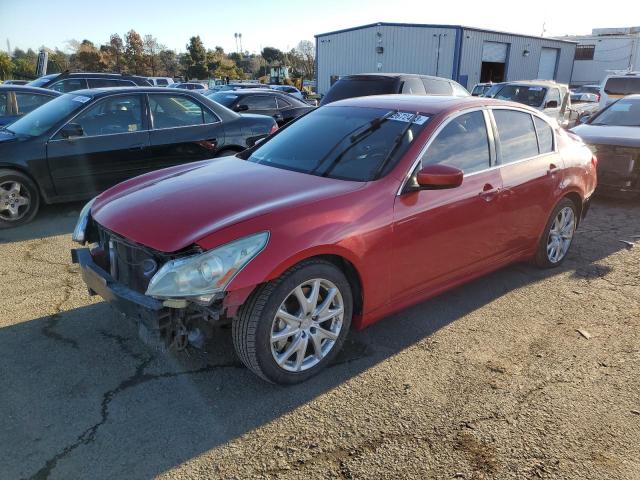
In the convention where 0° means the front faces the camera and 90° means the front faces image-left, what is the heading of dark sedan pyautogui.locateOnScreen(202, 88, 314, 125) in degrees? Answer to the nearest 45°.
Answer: approximately 45°

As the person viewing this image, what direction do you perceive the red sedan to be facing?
facing the viewer and to the left of the viewer

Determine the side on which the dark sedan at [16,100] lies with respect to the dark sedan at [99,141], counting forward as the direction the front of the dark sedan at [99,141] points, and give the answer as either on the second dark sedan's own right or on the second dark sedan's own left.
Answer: on the second dark sedan's own right

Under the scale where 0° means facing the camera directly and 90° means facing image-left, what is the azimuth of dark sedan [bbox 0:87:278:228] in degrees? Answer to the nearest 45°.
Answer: approximately 45°

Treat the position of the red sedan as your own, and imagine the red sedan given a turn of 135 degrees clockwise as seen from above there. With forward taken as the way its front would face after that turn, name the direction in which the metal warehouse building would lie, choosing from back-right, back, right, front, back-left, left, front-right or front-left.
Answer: front

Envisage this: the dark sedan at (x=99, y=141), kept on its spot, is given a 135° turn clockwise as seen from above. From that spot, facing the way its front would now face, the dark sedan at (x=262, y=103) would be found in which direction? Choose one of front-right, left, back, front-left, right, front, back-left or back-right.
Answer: front-right

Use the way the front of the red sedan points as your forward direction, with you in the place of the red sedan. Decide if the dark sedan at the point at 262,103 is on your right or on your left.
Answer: on your right

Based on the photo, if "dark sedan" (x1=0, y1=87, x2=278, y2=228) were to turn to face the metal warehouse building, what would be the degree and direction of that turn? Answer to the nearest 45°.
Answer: approximately 180°

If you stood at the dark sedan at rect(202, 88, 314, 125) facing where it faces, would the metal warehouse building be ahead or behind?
behind

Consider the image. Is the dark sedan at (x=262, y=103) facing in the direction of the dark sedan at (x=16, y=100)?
yes

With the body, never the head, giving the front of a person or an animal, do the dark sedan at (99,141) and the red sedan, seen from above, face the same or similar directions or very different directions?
same or similar directions

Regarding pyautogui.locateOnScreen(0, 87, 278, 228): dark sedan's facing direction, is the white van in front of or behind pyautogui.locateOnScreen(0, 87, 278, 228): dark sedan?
behind

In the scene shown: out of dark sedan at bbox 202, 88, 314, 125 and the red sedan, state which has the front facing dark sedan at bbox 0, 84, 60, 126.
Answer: dark sedan at bbox 202, 88, 314, 125

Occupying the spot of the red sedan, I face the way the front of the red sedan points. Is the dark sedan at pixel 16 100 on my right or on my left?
on my right
